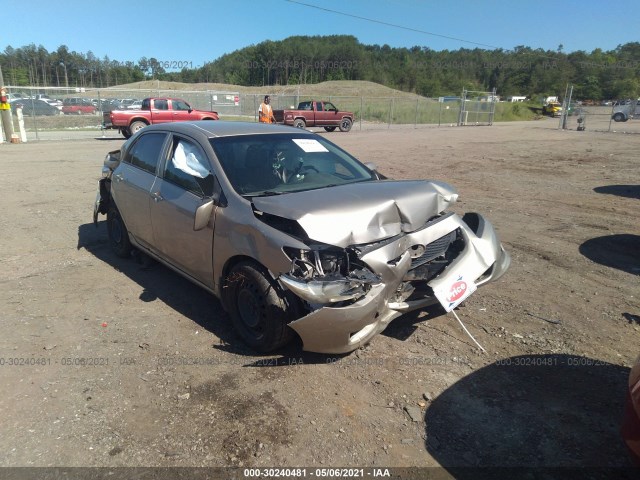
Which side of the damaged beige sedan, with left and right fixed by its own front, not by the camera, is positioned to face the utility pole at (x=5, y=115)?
back

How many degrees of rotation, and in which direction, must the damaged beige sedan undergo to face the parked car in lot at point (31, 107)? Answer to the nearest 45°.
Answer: approximately 180°

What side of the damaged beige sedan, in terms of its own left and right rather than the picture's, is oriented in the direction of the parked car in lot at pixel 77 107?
back

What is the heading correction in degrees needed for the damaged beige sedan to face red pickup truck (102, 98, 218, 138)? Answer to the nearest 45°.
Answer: approximately 135° to its left

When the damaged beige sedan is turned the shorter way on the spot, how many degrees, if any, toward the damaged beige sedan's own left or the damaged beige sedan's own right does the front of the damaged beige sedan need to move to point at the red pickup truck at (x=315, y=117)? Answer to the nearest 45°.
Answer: approximately 135° to the damaged beige sedan's own left

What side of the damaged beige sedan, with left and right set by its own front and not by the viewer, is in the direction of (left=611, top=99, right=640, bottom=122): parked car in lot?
left

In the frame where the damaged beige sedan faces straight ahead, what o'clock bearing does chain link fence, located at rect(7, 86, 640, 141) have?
The chain link fence is roughly at 7 o'clock from the damaged beige sedan.
